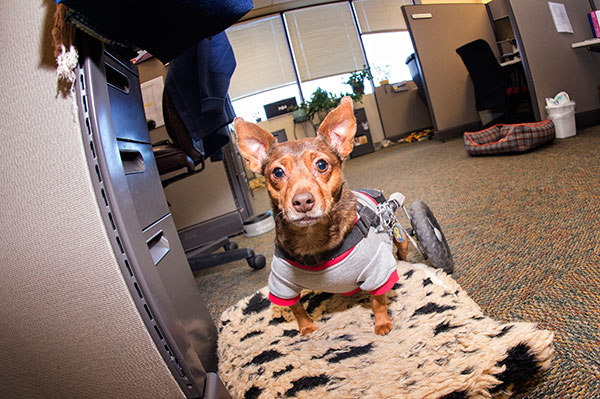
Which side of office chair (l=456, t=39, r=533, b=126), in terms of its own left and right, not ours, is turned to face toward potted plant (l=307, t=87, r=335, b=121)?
left

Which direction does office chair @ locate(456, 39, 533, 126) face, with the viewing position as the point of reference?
facing away from the viewer and to the right of the viewer

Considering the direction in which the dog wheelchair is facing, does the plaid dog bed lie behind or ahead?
behind

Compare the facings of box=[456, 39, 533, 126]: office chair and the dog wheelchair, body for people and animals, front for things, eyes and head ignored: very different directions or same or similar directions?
very different directions

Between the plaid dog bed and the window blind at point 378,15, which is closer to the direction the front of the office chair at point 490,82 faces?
the window blind

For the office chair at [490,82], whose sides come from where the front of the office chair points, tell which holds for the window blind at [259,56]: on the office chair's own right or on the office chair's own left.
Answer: on the office chair's own left

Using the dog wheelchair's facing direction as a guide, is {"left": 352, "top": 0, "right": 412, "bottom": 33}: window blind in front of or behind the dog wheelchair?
behind
